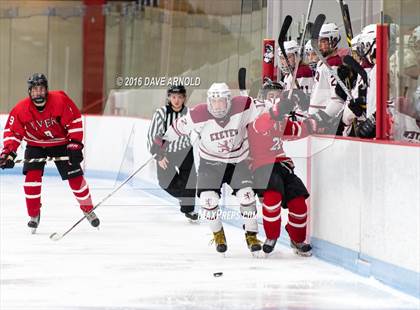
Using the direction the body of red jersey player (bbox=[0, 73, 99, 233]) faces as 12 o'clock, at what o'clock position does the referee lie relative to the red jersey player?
The referee is roughly at 8 o'clock from the red jersey player.

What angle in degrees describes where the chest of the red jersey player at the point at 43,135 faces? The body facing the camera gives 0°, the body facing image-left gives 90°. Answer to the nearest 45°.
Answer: approximately 0°

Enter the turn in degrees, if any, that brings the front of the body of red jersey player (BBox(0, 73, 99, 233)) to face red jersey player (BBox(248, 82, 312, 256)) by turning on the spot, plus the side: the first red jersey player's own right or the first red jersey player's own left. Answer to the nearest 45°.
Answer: approximately 45° to the first red jersey player's own left
